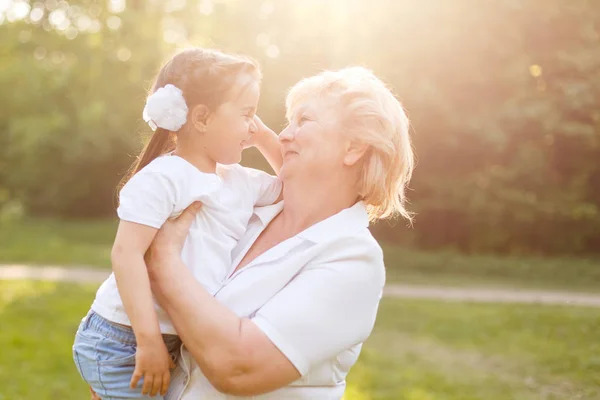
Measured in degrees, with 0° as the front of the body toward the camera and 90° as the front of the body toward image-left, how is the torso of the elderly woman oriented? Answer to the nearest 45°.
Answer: approximately 90°

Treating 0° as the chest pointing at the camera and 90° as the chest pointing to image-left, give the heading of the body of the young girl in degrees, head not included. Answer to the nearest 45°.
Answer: approximately 270°

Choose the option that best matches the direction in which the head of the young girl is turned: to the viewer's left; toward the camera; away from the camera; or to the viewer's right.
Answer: to the viewer's right

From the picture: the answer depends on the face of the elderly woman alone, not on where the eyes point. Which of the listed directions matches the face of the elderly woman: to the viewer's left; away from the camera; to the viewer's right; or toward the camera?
to the viewer's left
